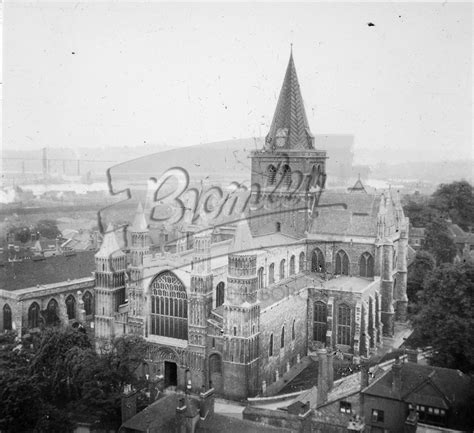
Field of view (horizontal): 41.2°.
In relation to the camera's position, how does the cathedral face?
facing the viewer and to the left of the viewer

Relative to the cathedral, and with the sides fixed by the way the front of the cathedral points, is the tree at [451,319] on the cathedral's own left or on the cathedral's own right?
on the cathedral's own left
